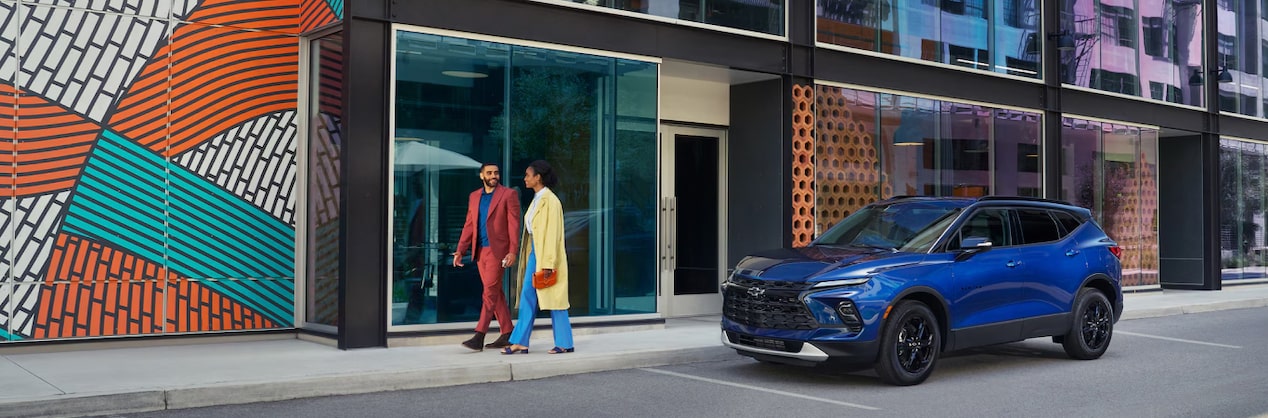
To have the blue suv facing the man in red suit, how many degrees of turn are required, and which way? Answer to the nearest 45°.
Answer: approximately 45° to its right

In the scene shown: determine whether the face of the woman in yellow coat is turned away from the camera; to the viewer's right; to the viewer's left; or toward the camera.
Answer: to the viewer's left

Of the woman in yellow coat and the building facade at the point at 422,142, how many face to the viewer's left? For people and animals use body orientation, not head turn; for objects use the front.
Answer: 1

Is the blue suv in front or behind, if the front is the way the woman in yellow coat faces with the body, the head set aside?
behind

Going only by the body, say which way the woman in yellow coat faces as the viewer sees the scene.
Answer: to the viewer's left

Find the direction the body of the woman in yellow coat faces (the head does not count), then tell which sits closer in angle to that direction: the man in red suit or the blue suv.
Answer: the man in red suit

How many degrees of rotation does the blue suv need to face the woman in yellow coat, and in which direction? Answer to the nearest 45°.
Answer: approximately 45° to its right

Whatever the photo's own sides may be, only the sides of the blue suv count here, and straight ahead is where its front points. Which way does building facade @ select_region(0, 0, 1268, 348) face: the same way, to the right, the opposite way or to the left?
to the left

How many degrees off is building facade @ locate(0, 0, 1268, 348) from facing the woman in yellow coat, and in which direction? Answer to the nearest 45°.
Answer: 0° — it already faces them

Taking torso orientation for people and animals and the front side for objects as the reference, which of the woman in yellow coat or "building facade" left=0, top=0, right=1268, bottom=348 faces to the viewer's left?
the woman in yellow coat
